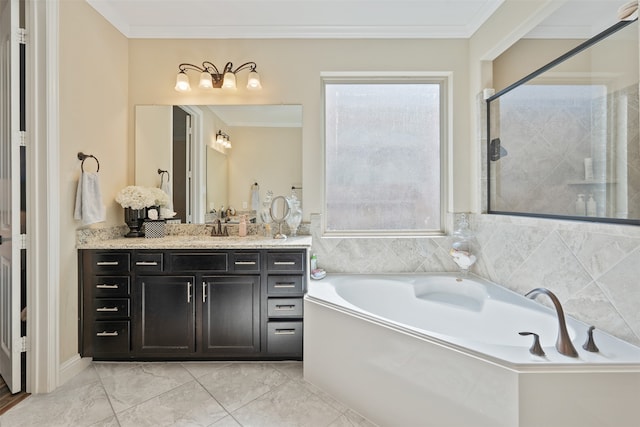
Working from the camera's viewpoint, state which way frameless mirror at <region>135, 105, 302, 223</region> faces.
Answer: facing the viewer

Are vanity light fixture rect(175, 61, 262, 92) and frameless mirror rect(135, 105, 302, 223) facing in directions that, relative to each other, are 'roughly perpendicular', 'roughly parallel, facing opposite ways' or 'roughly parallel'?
roughly parallel

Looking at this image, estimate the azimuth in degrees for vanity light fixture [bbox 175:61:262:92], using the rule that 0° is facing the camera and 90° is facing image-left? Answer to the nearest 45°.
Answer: approximately 0°

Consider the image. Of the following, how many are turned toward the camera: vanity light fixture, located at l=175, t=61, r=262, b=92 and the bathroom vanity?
2

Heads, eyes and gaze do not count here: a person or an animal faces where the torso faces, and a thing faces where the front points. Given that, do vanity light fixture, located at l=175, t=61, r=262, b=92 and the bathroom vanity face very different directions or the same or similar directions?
same or similar directions

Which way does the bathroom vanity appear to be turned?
toward the camera

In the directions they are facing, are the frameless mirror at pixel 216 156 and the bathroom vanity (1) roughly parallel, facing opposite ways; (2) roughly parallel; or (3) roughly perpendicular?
roughly parallel

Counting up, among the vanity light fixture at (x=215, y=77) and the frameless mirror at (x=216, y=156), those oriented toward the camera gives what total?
2

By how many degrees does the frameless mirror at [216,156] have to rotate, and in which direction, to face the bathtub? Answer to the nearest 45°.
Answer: approximately 45° to its left

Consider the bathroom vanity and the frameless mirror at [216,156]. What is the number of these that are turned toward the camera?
2

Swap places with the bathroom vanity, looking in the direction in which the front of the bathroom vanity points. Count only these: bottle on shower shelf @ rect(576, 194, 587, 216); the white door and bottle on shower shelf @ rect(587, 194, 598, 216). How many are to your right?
1
